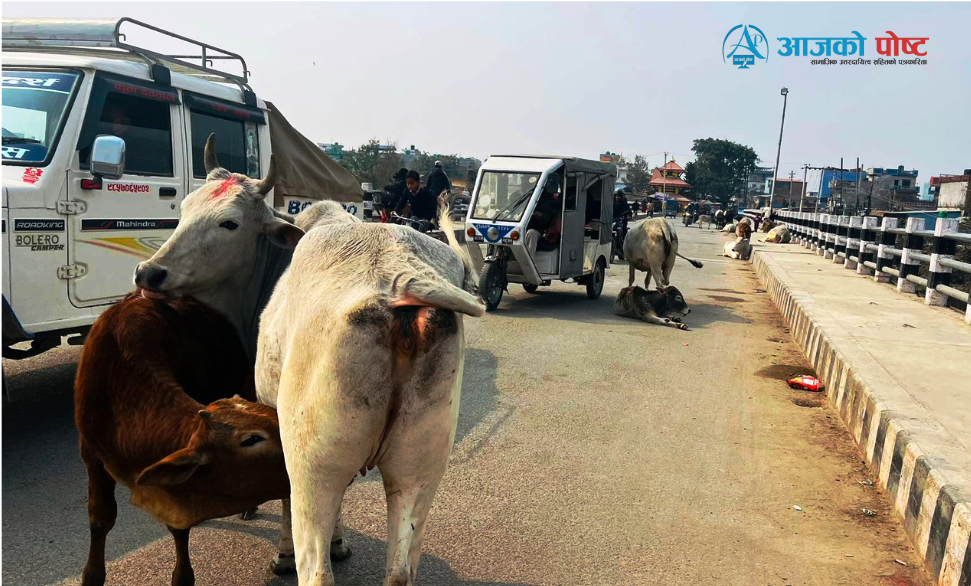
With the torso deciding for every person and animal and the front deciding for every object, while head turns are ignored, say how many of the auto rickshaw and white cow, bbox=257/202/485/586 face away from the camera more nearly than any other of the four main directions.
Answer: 1

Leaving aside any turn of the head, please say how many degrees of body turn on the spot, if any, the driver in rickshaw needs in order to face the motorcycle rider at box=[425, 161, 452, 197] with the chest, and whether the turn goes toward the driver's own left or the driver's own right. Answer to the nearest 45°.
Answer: approximately 90° to the driver's own right

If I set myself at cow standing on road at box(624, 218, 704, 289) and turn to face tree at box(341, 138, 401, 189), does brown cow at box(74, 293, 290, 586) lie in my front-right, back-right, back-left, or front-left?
back-left

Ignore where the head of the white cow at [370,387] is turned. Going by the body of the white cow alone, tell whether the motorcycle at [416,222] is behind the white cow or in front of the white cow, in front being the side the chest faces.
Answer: in front

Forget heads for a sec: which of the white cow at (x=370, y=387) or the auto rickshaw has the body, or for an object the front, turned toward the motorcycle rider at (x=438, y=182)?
the white cow

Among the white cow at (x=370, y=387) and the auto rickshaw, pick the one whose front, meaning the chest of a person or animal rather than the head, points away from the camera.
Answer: the white cow

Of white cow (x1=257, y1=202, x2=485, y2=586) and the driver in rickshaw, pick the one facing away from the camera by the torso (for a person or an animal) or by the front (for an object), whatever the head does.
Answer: the white cow

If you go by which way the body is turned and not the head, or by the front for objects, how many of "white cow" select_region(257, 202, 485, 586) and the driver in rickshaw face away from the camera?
1

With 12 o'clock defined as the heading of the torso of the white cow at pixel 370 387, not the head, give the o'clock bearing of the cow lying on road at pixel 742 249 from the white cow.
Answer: The cow lying on road is roughly at 1 o'clock from the white cow.

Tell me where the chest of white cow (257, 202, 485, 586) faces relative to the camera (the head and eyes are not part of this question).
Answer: away from the camera

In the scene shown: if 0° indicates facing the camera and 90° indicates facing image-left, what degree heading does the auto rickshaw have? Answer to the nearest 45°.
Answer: approximately 45°

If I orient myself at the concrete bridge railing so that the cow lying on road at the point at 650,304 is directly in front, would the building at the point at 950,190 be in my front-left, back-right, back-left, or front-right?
back-right

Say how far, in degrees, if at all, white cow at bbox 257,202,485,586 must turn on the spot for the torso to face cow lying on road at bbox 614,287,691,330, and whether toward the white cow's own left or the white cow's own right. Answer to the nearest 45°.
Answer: approximately 45° to the white cow's own right
